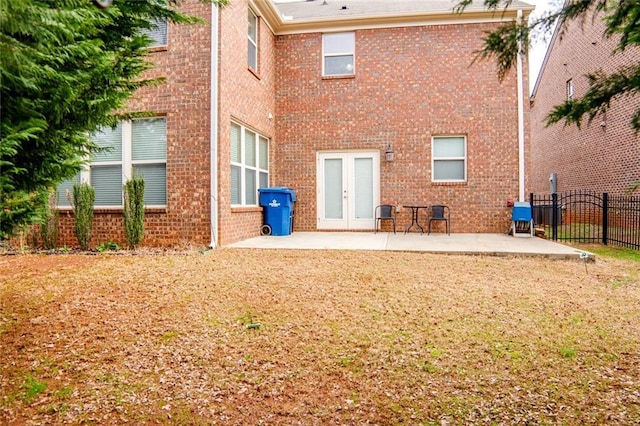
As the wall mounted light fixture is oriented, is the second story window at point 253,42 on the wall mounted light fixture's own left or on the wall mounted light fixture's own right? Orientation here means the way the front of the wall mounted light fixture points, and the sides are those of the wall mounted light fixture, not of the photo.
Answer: on the wall mounted light fixture's own right

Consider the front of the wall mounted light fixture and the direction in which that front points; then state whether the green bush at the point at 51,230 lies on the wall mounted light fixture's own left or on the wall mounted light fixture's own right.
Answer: on the wall mounted light fixture's own right

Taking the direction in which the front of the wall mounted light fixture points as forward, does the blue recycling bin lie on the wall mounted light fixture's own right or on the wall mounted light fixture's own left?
on the wall mounted light fixture's own right

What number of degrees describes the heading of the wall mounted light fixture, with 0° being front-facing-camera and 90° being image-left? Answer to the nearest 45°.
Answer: approximately 0°

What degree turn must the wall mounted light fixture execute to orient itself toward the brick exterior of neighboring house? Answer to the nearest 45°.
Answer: approximately 135° to its left
